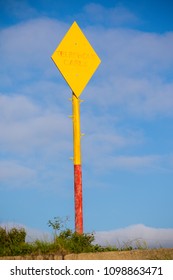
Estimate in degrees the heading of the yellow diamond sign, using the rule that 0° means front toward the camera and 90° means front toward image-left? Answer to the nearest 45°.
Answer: approximately 0°
